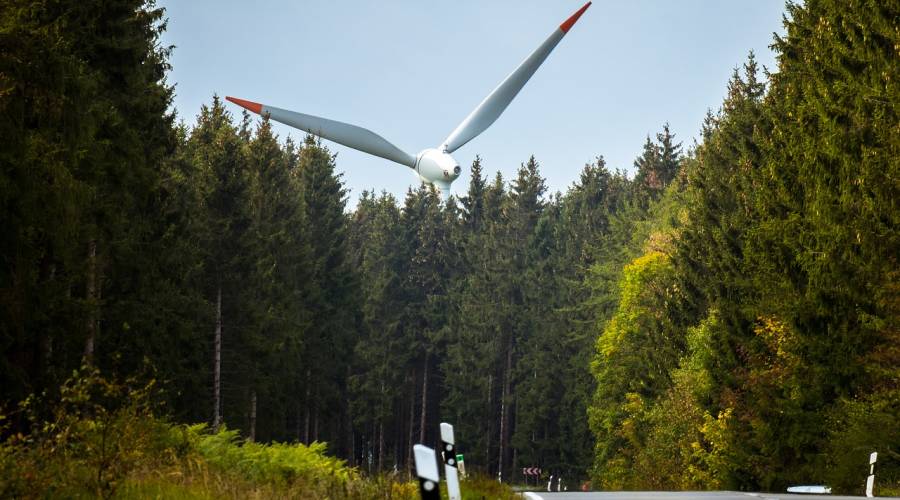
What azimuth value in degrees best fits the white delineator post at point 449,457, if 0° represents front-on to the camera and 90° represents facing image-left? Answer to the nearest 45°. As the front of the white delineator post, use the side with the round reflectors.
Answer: approximately 0°

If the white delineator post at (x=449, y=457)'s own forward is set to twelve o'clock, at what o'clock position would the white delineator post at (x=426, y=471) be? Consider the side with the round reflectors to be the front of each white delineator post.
the white delineator post at (x=426, y=471) is roughly at 12 o'clock from the white delineator post at (x=449, y=457).

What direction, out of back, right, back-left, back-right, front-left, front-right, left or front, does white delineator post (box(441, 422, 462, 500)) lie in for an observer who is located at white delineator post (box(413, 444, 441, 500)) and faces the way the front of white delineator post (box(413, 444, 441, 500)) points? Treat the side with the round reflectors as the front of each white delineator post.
back

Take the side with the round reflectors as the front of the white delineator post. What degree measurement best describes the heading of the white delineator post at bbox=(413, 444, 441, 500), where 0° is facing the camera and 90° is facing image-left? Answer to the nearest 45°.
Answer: approximately 0°

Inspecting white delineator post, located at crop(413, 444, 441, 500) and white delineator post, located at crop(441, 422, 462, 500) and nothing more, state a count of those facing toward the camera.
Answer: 2
